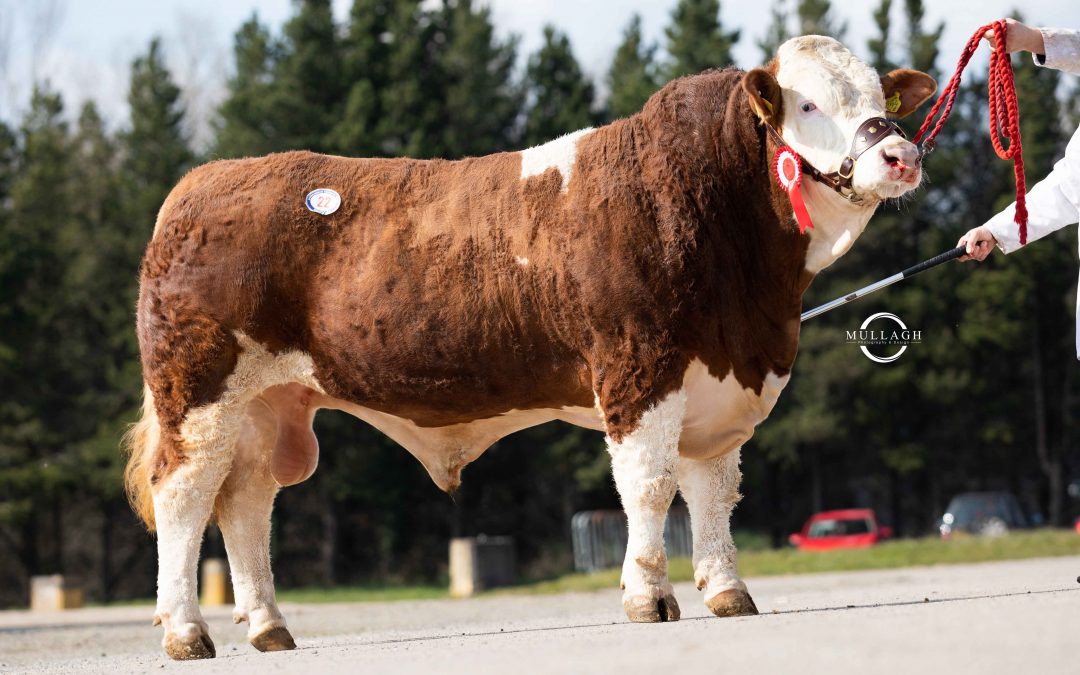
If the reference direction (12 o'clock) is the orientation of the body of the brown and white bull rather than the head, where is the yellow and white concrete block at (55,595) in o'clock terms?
The yellow and white concrete block is roughly at 8 o'clock from the brown and white bull.

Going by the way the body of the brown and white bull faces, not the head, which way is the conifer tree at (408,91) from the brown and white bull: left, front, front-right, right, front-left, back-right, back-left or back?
left

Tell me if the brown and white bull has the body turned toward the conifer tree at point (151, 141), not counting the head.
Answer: no

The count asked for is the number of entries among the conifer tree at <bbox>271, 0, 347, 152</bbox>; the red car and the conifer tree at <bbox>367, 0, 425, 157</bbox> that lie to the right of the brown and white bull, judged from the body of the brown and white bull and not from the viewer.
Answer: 0

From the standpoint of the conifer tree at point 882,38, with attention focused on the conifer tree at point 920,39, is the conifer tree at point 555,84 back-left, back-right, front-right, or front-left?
back-left

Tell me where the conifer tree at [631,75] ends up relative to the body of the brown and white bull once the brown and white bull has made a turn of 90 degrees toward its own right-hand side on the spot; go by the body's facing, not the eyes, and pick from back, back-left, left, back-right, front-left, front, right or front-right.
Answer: back

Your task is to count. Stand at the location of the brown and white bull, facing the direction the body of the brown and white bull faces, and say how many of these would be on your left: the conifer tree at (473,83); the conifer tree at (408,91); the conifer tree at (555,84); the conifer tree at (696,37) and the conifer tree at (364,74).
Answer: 5

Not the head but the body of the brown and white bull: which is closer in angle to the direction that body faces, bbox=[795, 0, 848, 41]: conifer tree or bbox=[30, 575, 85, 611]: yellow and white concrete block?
the conifer tree

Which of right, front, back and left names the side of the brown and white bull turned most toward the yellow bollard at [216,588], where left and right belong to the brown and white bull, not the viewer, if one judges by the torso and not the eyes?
left

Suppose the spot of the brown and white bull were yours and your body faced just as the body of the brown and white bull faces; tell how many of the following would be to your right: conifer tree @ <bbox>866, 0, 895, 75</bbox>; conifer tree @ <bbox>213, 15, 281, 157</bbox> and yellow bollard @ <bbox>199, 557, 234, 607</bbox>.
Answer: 0

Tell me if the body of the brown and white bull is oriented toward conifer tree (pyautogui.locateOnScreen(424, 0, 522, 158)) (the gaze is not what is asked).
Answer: no

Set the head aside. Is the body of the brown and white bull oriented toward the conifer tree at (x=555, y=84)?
no

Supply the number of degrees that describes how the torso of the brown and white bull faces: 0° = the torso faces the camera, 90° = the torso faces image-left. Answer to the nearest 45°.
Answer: approximately 270°

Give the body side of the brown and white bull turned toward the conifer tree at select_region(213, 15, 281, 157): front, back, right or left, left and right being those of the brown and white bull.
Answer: left

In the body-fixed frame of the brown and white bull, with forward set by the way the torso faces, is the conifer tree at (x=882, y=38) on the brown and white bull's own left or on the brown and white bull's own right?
on the brown and white bull's own left

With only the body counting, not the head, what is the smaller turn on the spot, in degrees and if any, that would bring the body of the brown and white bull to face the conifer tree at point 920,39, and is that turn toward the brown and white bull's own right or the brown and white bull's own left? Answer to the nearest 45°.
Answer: approximately 90° to the brown and white bull's own left
